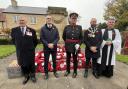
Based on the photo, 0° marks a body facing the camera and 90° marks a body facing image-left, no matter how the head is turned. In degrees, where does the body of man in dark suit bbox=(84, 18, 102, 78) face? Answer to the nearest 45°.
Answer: approximately 0°

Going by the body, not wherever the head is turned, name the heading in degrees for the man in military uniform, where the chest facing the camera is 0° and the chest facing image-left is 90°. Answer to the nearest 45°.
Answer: approximately 0°

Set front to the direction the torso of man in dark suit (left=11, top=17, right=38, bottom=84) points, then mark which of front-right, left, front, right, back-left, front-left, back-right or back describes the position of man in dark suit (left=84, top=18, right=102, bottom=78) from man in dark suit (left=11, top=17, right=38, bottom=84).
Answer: left

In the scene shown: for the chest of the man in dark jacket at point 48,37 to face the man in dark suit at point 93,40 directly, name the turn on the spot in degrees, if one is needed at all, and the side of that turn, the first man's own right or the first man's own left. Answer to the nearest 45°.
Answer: approximately 90° to the first man's own left

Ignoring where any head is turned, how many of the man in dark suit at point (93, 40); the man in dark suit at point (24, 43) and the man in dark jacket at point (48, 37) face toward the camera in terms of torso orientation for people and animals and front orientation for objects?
3

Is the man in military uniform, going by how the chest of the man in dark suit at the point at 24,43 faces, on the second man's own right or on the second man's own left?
on the second man's own left

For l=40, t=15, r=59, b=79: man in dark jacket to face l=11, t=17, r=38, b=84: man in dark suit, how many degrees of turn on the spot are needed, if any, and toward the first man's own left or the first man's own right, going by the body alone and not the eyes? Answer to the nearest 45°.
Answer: approximately 90° to the first man's own right
